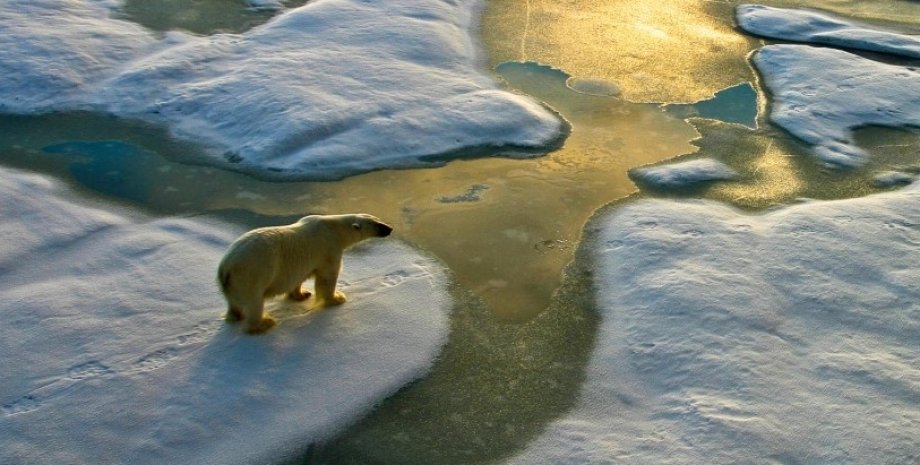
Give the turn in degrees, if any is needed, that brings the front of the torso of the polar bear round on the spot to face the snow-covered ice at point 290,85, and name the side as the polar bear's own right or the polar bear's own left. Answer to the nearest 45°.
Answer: approximately 45° to the polar bear's own left

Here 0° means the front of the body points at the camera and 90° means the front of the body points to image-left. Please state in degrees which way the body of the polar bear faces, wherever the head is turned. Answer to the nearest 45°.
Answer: approximately 225°

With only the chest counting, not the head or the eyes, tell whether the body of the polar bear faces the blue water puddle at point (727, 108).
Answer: yes

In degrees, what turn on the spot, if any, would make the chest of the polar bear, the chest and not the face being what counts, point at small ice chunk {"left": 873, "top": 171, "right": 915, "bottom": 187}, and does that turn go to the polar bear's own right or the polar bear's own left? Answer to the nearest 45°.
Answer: approximately 45° to the polar bear's own right

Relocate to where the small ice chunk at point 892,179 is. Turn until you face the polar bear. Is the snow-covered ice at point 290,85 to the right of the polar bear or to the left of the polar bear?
right

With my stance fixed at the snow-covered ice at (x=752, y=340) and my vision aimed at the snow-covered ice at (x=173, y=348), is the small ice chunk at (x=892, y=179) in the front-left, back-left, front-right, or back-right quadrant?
back-right
